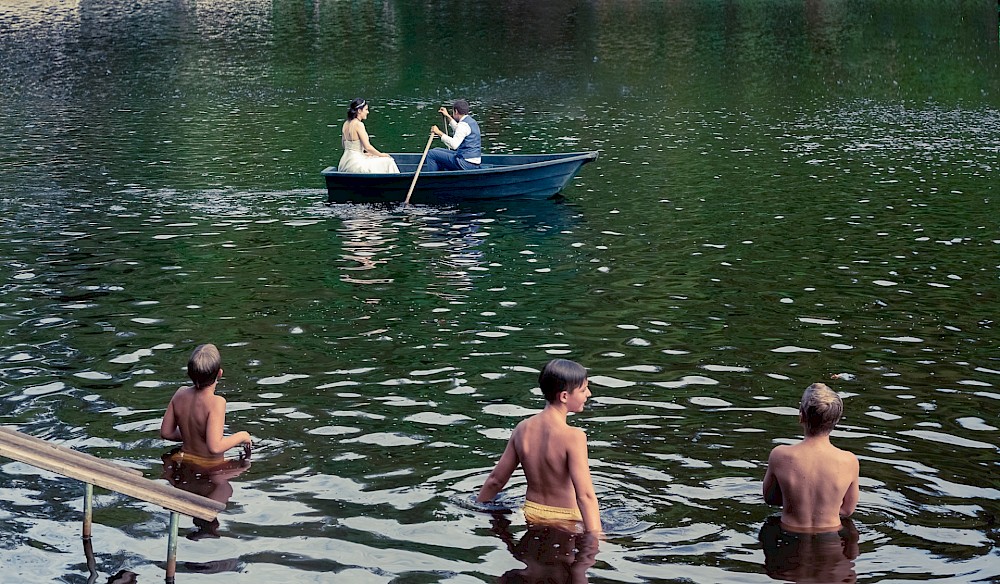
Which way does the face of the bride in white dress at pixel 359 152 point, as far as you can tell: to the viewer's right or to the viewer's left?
to the viewer's right

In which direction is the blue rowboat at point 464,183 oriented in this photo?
to the viewer's right

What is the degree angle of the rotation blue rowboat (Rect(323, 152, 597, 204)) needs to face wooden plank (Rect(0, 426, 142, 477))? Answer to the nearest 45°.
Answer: approximately 90° to its right

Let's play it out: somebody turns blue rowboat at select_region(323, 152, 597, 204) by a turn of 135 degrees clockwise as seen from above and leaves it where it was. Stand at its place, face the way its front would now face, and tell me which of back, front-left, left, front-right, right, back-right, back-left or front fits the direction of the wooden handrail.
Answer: front-left
